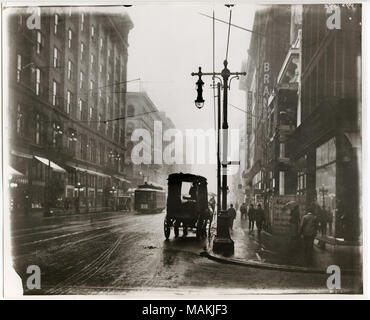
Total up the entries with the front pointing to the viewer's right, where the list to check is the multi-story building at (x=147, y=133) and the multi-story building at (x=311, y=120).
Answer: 1

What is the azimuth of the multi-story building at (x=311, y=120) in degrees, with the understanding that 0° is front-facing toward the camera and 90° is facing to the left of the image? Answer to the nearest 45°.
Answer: approximately 90°

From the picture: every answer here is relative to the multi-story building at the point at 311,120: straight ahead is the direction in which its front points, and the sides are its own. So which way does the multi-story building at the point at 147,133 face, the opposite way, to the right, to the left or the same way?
the opposite way

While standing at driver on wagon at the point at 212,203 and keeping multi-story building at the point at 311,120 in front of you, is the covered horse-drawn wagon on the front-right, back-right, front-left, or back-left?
back-right

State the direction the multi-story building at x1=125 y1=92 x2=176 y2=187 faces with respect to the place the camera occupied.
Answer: facing to the right of the viewer

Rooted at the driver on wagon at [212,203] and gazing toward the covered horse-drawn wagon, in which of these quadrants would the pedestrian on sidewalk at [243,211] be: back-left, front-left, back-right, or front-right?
back-left
